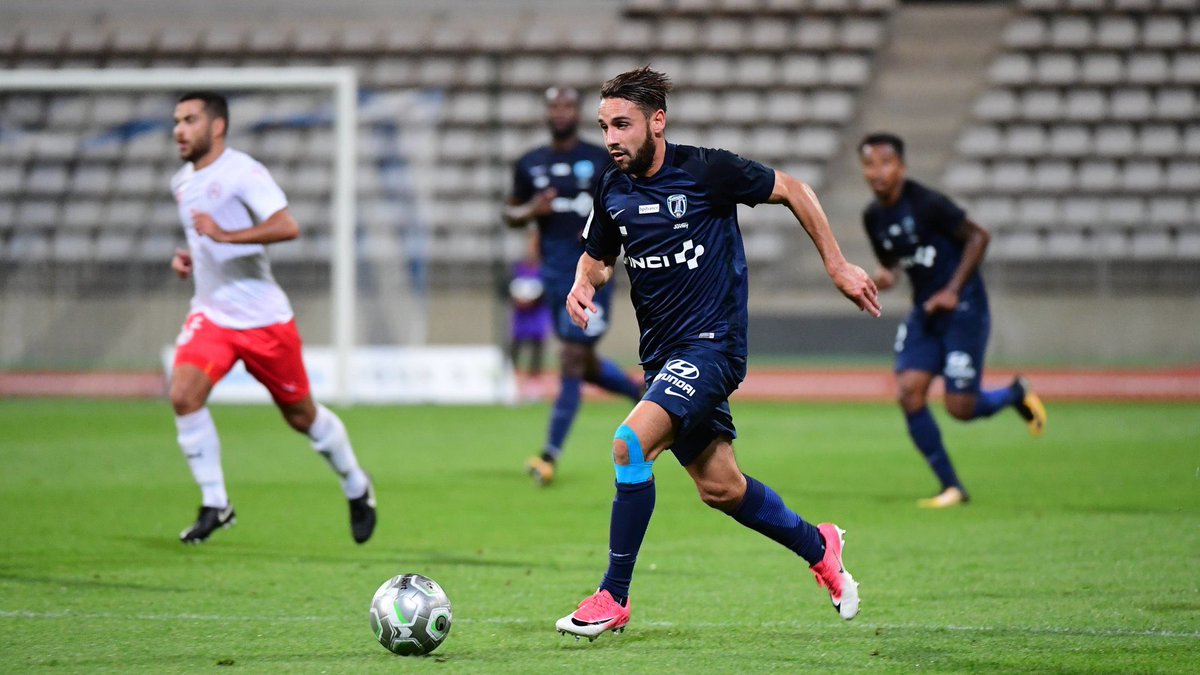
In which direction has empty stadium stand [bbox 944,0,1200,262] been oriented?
toward the camera

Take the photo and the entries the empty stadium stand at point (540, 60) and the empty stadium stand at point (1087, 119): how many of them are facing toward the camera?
2

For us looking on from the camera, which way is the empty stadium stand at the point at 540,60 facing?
facing the viewer

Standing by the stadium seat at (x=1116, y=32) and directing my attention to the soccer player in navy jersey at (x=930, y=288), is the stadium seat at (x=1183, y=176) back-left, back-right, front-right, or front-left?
front-left

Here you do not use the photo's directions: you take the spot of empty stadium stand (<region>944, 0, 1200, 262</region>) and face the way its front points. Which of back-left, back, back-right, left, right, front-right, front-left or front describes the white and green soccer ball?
front

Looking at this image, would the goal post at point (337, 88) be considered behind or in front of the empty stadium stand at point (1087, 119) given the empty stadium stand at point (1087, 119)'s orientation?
in front

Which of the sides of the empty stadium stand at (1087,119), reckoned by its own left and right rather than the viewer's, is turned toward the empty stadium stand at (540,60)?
right

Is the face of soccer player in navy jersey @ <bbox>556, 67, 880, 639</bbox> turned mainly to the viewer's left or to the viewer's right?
to the viewer's left

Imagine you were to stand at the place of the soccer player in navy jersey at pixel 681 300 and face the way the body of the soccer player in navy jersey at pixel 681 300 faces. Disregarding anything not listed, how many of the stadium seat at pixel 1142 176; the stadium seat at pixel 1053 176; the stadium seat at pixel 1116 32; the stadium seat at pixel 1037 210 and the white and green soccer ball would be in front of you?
1

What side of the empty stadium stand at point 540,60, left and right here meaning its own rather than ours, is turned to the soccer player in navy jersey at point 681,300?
front

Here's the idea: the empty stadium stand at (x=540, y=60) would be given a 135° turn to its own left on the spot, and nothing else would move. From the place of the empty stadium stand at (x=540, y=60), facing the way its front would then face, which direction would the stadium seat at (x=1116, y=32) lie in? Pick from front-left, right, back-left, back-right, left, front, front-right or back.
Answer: front-right

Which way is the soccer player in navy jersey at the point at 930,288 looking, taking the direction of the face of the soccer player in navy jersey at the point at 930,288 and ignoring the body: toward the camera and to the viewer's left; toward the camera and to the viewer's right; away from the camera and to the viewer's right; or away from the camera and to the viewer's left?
toward the camera and to the viewer's left
